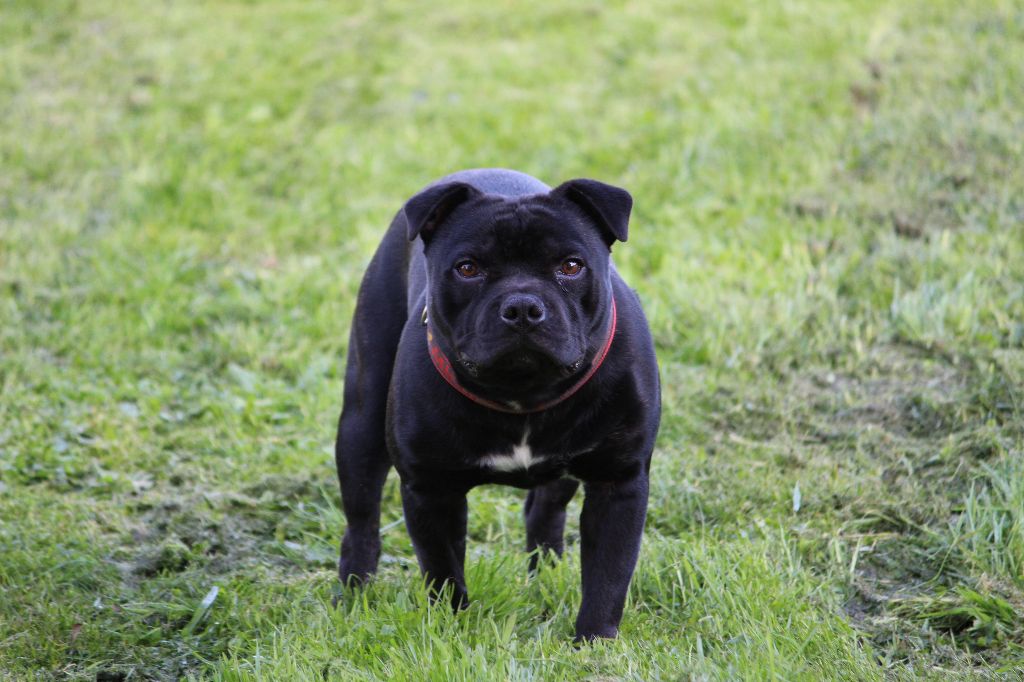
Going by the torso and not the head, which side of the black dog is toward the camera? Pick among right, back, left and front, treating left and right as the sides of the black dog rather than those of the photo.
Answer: front
